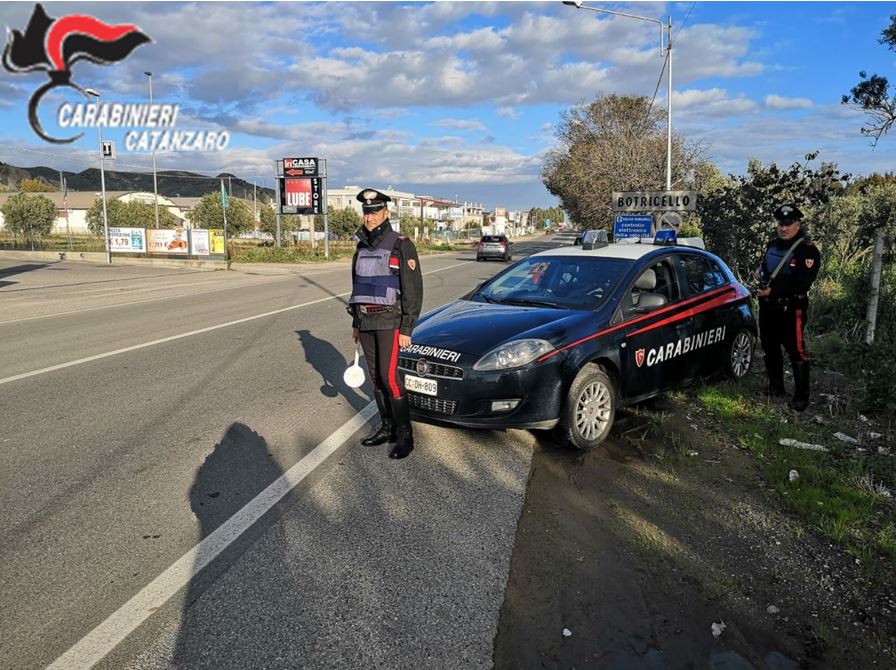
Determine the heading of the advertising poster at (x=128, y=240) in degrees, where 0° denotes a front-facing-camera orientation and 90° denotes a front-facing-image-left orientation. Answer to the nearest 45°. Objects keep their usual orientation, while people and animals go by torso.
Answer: approximately 0°

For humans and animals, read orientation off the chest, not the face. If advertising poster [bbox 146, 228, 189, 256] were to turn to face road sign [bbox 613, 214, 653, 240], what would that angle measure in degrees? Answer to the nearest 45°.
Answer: approximately 45° to its left

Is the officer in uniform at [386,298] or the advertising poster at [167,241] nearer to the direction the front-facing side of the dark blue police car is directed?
the officer in uniform

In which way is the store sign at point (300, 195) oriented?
toward the camera

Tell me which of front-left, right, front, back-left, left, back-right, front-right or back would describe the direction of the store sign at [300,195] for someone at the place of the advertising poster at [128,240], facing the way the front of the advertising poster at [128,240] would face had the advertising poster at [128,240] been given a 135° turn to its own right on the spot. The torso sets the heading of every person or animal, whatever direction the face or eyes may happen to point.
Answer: back-right

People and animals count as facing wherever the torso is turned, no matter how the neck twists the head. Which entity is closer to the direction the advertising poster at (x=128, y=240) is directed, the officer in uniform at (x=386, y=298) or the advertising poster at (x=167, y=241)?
the officer in uniform

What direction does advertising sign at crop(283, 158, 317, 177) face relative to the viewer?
toward the camera

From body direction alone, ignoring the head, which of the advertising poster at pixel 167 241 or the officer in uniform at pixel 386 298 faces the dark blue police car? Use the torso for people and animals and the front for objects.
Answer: the advertising poster

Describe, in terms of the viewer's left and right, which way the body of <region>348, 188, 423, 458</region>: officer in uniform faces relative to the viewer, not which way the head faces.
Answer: facing the viewer and to the left of the viewer
